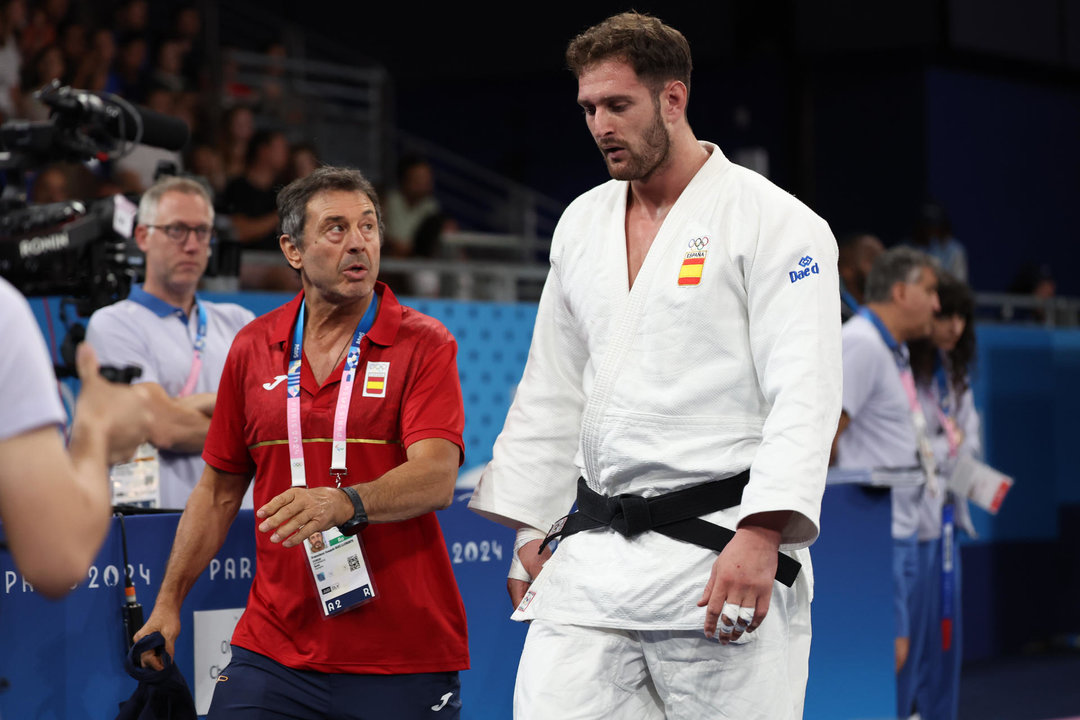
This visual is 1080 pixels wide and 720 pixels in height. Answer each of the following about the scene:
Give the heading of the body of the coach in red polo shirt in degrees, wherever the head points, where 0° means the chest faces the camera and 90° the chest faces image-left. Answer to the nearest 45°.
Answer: approximately 0°

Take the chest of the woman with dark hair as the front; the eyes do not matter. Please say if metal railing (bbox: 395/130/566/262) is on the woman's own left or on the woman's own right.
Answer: on the woman's own right

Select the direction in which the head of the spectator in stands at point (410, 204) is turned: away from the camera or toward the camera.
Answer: toward the camera

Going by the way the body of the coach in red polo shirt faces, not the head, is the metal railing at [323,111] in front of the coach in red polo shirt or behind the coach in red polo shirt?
behind

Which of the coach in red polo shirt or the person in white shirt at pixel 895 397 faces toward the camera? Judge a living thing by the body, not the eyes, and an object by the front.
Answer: the coach in red polo shirt

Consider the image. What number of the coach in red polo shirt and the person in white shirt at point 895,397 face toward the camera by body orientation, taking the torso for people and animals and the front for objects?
1

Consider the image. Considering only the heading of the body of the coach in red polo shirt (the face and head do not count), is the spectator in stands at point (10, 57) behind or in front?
behind

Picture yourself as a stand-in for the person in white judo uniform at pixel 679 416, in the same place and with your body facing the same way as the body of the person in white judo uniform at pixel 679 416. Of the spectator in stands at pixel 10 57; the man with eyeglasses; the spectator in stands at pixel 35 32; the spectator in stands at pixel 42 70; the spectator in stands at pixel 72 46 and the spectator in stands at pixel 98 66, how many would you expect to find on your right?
6

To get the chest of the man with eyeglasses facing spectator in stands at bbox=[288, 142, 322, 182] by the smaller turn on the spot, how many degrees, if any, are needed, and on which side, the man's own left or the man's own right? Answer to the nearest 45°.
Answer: approximately 135° to the man's own left

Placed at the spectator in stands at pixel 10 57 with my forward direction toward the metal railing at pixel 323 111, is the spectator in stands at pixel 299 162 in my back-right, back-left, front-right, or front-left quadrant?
front-right
